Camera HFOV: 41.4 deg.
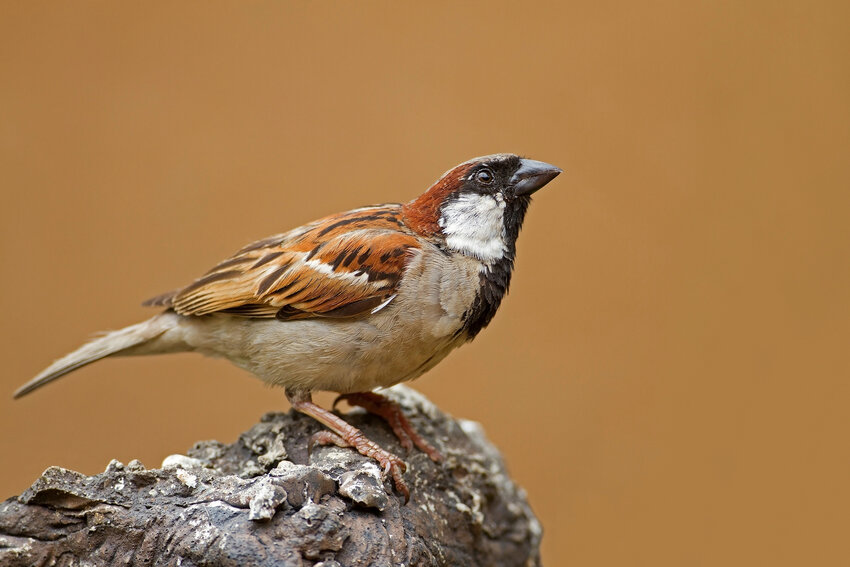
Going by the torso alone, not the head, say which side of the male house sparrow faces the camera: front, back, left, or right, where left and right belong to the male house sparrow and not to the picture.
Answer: right
